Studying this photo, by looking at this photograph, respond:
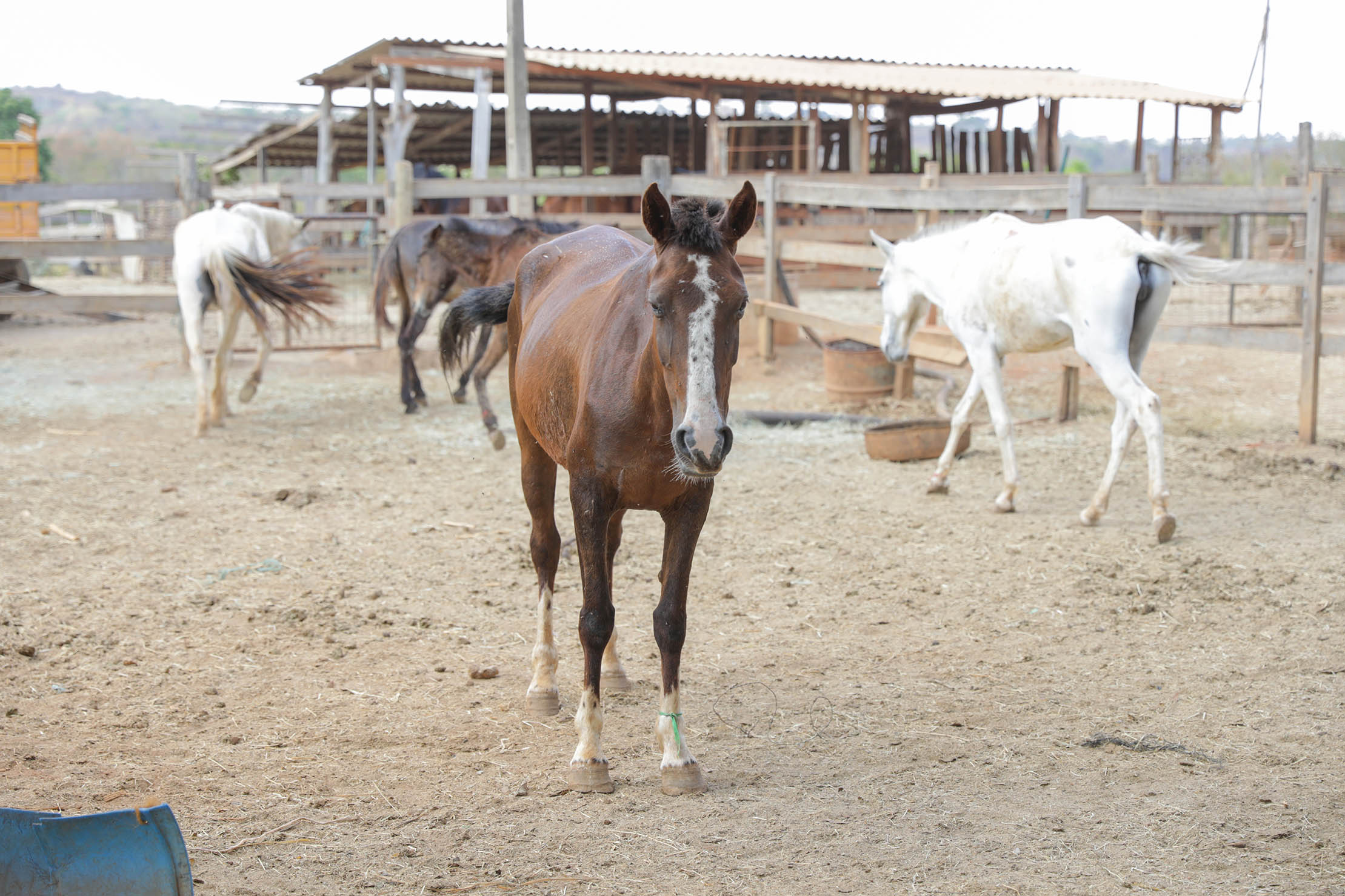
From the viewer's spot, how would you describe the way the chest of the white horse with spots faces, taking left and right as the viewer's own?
facing away from the viewer and to the left of the viewer

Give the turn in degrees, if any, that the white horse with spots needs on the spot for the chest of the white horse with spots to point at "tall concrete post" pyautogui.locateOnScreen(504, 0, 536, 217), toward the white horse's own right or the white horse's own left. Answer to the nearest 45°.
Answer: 0° — it already faces it

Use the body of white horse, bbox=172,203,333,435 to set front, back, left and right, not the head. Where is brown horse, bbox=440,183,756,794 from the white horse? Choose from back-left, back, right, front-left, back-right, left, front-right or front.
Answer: back-right

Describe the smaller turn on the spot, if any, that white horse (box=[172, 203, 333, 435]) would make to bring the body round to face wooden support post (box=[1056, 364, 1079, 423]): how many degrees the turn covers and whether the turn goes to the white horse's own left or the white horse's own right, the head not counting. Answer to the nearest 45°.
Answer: approximately 45° to the white horse's own right

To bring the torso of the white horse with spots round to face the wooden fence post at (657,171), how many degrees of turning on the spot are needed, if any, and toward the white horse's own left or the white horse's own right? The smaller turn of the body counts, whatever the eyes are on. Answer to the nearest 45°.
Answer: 0° — it already faces it

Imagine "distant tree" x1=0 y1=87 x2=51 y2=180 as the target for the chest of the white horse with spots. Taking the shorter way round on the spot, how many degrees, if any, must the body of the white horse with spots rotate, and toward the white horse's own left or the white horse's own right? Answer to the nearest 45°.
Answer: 0° — it already faces it

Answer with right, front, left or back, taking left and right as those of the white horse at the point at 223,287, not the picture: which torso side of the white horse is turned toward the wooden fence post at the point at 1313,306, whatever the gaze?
right

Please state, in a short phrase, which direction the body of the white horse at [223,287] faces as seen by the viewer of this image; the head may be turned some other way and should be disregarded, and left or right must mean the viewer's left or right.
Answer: facing away from the viewer and to the right of the viewer

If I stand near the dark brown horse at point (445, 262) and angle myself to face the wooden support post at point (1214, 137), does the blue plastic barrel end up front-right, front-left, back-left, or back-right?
back-right
